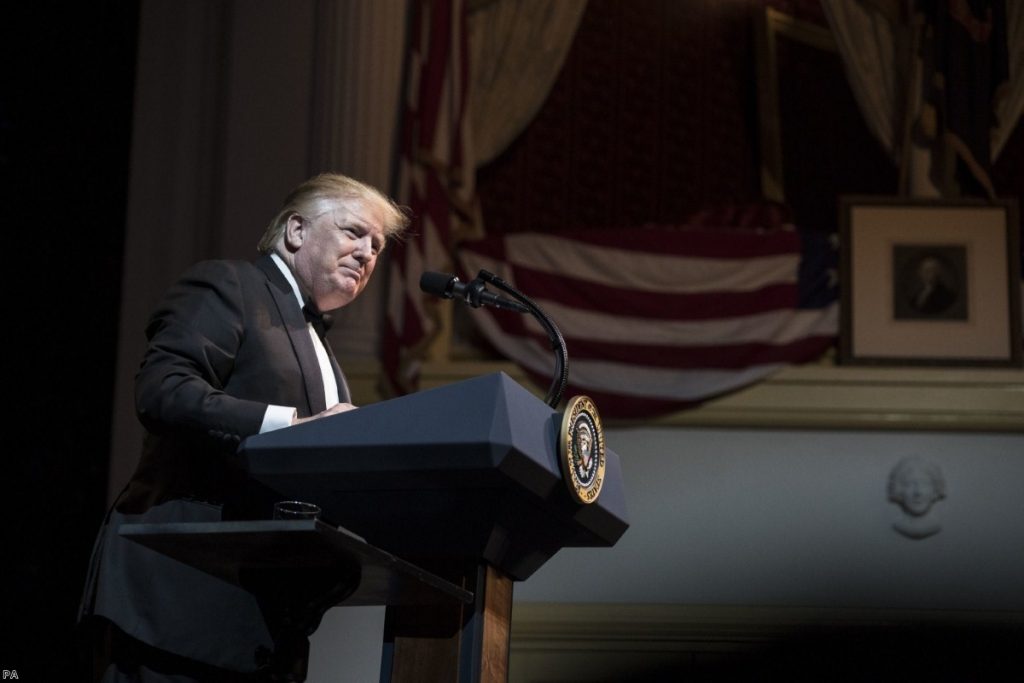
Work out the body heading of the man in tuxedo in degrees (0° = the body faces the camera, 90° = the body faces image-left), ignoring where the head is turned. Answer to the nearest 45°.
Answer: approximately 315°

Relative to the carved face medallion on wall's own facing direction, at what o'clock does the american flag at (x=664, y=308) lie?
The american flag is roughly at 3 o'clock from the carved face medallion on wall.

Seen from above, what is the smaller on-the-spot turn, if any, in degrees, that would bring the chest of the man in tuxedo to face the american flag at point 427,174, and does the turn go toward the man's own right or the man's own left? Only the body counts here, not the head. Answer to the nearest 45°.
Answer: approximately 135° to the man's own left

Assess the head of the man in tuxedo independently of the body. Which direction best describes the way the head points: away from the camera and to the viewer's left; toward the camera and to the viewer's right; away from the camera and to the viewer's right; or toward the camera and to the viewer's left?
toward the camera and to the viewer's right

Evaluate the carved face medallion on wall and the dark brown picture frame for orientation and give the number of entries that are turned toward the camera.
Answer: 2

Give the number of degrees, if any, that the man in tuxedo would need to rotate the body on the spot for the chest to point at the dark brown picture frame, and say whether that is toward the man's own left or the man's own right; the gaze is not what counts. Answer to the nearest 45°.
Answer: approximately 90° to the man's own left

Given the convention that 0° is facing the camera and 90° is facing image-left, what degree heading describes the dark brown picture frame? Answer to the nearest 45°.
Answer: approximately 0°

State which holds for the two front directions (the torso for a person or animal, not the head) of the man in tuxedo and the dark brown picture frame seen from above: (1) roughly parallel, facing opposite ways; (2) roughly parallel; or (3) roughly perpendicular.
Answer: roughly perpendicular

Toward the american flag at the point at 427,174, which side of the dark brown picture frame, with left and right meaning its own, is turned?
right
